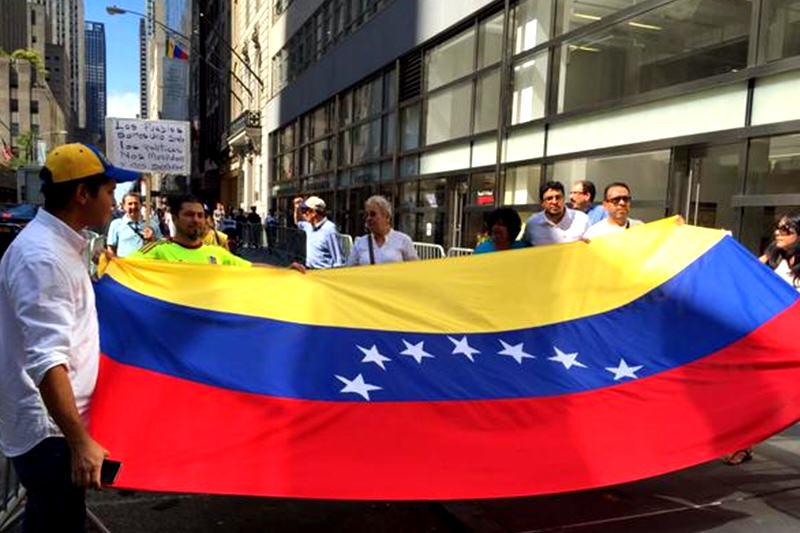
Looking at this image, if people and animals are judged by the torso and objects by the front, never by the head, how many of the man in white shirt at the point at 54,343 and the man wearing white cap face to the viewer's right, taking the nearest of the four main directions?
1

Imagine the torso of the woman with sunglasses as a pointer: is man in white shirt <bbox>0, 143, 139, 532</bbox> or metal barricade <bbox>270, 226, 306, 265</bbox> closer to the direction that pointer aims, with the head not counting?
the man in white shirt

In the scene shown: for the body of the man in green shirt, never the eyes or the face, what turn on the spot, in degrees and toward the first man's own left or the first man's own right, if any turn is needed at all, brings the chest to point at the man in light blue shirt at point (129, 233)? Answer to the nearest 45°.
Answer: approximately 180°

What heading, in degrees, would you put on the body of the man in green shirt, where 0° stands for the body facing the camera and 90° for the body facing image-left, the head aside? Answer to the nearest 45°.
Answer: approximately 0°

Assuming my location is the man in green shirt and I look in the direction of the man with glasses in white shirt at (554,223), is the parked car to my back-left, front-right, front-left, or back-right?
back-left

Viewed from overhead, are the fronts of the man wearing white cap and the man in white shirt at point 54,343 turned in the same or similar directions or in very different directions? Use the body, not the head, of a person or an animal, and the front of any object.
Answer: very different directions

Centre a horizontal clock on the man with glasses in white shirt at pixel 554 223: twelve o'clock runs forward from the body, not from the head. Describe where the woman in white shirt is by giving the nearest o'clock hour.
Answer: The woman in white shirt is roughly at 3 o'clock from the man with glasses in white shirt.

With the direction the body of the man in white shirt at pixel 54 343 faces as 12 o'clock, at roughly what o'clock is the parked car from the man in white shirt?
The parked car is roughly at 9 o'clock from the man in white shirt.

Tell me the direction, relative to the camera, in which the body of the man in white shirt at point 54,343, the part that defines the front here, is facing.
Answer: to the viewer's right
